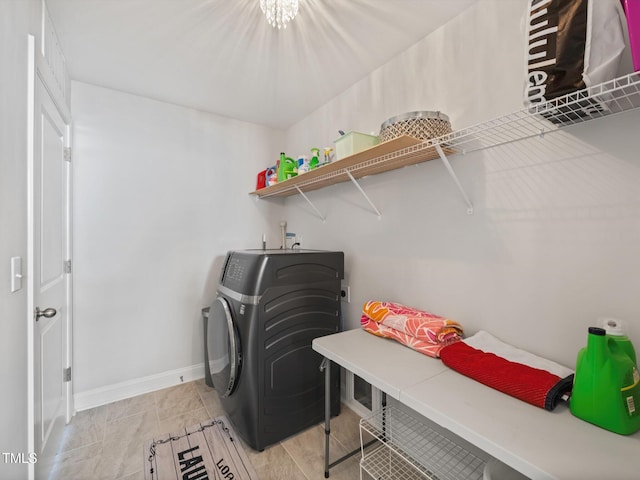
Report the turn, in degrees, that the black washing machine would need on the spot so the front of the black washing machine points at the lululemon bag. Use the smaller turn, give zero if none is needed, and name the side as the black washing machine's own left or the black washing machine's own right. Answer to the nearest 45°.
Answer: approximately 90° to the black washing machine's own left

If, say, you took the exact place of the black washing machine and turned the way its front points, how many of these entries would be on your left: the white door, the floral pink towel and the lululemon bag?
2

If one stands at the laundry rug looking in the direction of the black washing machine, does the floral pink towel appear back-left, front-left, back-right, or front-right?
front-right

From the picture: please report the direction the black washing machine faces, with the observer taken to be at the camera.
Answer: facing the viewer and to the left of the viewer

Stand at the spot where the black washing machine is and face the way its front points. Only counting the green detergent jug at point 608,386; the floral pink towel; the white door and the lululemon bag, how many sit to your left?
3

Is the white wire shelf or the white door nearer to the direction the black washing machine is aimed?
the white door

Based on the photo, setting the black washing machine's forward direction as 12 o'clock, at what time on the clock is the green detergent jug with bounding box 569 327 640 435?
The green detergent jug is roughly at 9 o'clock from the black washing machine.
